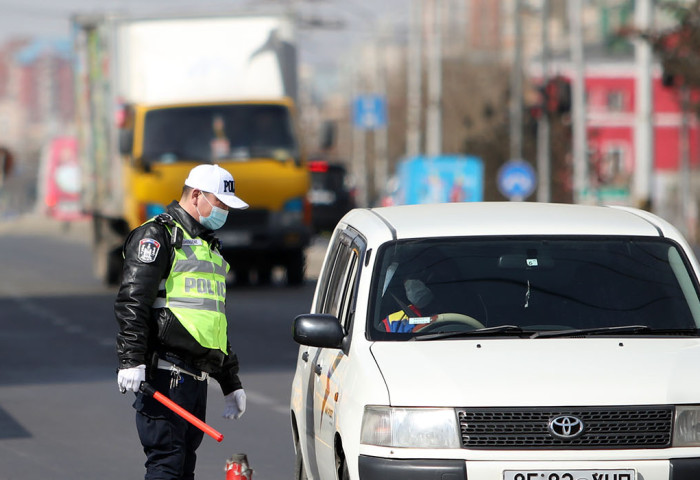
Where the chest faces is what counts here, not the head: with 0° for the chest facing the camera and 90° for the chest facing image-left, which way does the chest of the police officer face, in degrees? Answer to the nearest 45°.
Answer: approximately 315°

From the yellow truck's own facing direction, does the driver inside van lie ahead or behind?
ahead

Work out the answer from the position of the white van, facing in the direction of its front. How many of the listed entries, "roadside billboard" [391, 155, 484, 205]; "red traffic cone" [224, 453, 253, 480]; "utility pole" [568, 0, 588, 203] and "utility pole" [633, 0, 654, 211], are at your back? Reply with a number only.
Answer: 3

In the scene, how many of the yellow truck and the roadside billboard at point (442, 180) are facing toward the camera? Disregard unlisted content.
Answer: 2

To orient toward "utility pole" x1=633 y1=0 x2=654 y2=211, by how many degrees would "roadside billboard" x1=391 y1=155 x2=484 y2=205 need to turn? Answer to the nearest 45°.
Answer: approximately 45° to its left

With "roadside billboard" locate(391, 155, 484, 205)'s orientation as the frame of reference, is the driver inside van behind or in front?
in front

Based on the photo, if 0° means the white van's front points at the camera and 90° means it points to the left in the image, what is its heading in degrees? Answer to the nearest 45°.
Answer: approximately 0°

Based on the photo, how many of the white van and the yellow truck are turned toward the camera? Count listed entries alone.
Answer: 2

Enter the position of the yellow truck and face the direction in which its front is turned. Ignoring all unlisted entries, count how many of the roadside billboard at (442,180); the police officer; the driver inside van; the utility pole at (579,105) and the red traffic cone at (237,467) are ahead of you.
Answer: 3

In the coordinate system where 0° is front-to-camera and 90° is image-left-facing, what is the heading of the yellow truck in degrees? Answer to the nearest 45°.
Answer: approximately 0°
